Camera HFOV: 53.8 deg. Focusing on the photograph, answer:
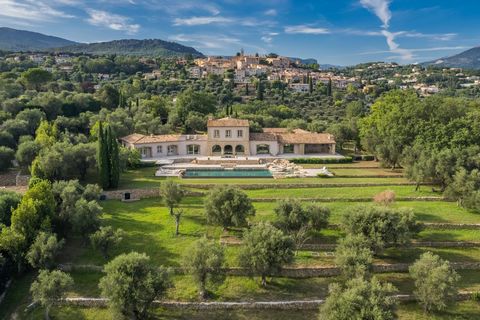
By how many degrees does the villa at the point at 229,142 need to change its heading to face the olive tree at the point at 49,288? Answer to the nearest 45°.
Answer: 0° — it already faces it

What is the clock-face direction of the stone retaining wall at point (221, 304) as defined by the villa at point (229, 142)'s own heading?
The stone retaining wall is roughly at 12 o'clock from the villa.

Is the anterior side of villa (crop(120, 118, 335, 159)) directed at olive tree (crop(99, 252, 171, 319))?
yes

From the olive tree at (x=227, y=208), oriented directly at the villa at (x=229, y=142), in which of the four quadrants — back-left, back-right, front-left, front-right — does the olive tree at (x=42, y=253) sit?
back-left

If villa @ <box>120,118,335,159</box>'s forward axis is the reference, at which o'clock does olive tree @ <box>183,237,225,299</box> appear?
The olive tree is roughly at 12 o'clock from the villa.

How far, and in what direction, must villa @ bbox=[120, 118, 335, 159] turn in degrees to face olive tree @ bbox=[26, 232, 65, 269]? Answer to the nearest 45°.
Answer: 0° — it already faces it

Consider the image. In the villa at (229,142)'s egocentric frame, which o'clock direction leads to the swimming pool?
The swimming pool is roughly at 12 o'clock from the villa.

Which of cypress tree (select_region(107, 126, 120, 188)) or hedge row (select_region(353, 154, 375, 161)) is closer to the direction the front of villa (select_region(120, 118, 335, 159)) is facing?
the cypress tree

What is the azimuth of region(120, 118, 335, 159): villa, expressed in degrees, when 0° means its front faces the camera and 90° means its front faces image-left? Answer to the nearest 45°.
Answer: approximately 0°

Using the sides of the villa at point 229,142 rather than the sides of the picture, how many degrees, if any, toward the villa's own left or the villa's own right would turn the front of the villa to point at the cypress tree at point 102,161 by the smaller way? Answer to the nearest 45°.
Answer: approximately 45° to the villa's own right
